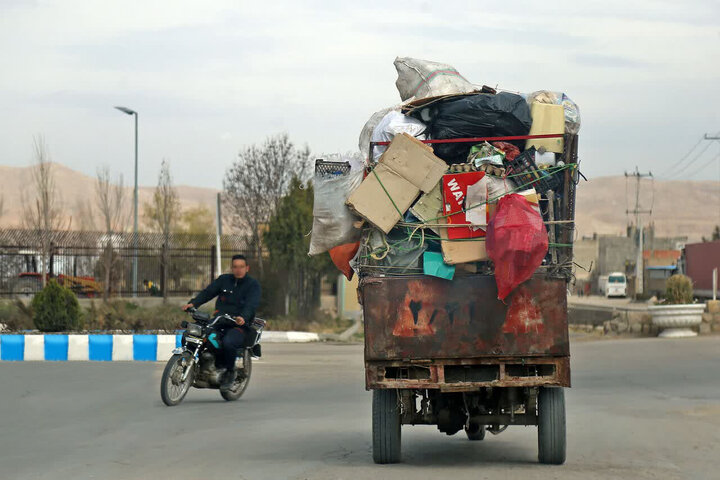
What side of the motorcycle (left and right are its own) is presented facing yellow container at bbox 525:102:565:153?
left

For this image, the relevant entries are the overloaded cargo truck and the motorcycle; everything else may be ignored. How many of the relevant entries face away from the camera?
1

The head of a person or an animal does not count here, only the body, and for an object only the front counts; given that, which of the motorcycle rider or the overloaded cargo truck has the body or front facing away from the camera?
the overloaded cargo truck

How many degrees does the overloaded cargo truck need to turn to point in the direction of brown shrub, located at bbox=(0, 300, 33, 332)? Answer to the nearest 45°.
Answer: approximately 45° to its left

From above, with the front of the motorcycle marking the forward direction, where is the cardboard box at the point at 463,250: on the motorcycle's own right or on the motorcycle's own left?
on the motorcycle's own left

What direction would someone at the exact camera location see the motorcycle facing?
facing the viewer and to the left of the viewer

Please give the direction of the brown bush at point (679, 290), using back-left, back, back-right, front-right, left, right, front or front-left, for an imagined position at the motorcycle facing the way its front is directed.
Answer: back

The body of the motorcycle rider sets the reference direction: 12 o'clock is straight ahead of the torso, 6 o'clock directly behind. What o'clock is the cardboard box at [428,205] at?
The cardboard box is roughly at 10 o'clock from the motorcycle rider.

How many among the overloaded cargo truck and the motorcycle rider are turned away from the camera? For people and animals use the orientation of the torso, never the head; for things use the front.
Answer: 1

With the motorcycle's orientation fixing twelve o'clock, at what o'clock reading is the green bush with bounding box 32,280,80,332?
The green bush is roughly at 4 o'clock from the motorcycle.

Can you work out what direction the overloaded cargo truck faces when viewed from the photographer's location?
facing away from the viewer

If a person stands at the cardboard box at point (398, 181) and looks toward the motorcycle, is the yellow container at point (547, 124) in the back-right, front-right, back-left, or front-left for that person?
back-right

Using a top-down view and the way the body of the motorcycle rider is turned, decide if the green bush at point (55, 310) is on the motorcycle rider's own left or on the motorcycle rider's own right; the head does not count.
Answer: on the motorcycle rider's own right

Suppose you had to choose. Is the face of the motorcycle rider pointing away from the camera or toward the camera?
toward the camera
